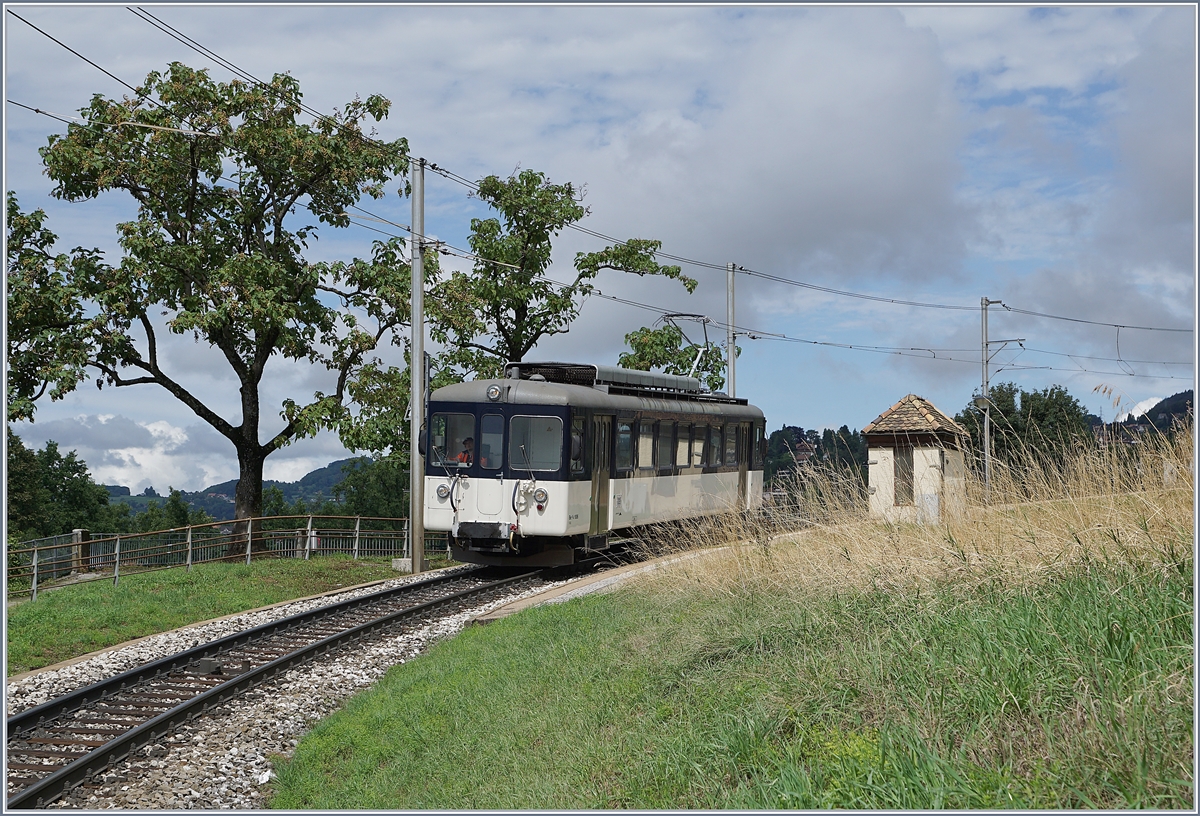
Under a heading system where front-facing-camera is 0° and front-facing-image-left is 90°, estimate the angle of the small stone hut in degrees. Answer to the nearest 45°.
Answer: approximately 0°

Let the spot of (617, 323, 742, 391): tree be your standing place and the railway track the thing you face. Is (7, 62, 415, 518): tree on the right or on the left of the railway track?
right

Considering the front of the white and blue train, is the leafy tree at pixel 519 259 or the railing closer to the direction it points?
the railing

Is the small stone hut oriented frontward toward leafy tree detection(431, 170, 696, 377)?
no

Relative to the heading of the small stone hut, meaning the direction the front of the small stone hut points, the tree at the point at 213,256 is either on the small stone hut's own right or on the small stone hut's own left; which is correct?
on the small stone hut's own right

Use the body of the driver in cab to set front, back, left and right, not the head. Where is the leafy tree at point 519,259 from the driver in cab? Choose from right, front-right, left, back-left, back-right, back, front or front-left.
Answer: back-right

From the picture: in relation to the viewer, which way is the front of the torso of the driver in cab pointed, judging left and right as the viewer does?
facing the viewer and to the left of the viewer

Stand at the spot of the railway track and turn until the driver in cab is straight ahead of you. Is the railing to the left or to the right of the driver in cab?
left

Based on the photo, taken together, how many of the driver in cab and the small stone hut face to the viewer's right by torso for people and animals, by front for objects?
0

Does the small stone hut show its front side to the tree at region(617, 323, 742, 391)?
no

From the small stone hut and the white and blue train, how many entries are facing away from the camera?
0

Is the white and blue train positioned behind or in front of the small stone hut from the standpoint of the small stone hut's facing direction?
in front

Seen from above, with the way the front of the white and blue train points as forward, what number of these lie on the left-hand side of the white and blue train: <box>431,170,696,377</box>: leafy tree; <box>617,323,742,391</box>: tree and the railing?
0

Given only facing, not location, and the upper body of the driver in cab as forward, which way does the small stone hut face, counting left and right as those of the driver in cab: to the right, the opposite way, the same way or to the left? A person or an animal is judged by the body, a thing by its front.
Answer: the same way

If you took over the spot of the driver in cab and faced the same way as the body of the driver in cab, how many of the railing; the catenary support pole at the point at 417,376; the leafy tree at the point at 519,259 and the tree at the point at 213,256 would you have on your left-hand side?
0

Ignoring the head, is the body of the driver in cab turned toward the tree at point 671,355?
no

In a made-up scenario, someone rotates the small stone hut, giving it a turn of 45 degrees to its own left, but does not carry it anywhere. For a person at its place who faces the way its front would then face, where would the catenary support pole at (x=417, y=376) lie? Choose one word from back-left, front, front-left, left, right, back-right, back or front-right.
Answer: right
